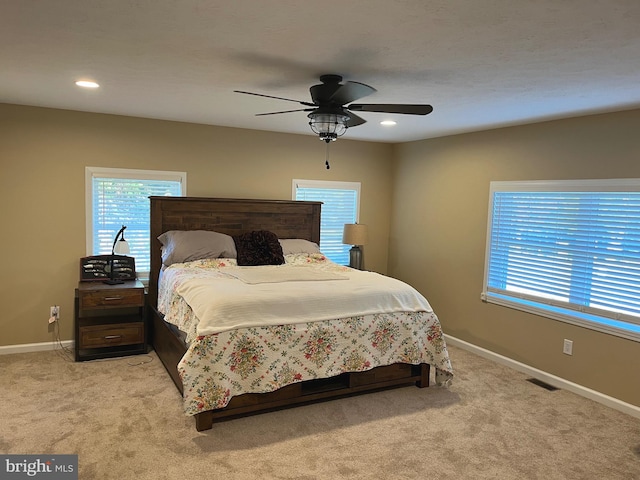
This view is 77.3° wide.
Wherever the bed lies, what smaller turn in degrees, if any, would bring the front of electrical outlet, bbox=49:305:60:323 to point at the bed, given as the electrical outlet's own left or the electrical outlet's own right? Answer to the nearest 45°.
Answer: approximately 45° to the electrical outlet's own left

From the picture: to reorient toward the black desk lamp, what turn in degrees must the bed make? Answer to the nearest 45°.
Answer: approximately 180°

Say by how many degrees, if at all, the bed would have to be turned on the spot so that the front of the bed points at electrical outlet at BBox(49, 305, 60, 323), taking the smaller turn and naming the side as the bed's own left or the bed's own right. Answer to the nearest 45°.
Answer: approximately 180°

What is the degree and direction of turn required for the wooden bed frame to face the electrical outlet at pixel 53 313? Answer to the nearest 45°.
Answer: approximately 135° to its right

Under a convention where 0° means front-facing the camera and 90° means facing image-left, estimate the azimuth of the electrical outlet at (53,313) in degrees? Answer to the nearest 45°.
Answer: approximately 0°
